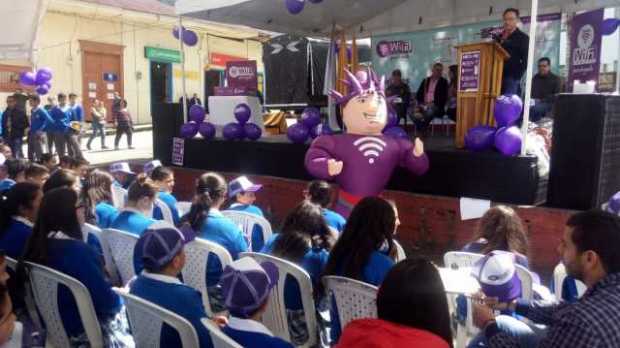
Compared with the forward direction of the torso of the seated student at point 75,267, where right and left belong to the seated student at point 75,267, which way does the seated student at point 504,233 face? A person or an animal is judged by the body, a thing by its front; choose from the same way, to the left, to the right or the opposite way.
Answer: the same way

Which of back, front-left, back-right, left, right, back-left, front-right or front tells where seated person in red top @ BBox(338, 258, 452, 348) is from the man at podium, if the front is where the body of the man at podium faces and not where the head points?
front-left

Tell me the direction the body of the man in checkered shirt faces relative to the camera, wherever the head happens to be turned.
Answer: to the viewer's left

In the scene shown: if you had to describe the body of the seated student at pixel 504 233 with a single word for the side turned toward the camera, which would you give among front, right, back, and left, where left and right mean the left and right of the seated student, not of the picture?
back

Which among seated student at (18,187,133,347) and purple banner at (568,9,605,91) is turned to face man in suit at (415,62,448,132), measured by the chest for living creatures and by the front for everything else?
the seated student

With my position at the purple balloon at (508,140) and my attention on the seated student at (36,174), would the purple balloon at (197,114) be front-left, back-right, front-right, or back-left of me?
front-right

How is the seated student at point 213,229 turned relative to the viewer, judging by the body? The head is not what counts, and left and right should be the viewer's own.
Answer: facing away from the viewer and to the right of the viewer

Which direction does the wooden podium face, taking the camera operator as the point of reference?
facing the viewer and to the left of the viewer

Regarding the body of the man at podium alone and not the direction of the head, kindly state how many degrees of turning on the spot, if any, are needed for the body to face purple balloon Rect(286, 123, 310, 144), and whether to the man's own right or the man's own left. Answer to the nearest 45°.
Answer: approximately 45° to the man's own right

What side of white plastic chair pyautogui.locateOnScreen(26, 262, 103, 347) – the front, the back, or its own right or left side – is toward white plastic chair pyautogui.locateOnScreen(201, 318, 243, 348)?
right

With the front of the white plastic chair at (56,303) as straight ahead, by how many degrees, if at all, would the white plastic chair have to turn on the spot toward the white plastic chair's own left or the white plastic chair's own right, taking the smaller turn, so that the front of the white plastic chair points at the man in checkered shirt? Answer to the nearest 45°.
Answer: approximately 90° to the white plastic chair's own right

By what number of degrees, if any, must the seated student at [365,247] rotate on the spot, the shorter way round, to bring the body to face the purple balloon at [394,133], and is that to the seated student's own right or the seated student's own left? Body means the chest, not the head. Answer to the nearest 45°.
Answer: approximately 45° to the seated student's own left

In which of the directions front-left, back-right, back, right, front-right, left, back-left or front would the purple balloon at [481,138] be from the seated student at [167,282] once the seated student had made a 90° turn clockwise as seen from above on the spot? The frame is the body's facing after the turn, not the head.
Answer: left

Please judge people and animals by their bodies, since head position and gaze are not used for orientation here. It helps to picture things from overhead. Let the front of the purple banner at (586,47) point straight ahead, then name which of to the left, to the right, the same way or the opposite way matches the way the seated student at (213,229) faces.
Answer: the opposite way

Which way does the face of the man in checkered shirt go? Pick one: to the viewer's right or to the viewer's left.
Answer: to the viewer's left

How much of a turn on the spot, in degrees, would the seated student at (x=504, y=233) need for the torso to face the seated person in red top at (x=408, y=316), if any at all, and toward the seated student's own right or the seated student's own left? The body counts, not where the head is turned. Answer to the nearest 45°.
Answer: approximately 180°

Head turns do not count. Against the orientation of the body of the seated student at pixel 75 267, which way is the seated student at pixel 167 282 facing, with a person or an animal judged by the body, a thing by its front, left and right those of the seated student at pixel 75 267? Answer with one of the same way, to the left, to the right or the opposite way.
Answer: the same way

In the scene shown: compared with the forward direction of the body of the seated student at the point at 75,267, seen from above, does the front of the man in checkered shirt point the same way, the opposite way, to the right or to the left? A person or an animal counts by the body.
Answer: to the left

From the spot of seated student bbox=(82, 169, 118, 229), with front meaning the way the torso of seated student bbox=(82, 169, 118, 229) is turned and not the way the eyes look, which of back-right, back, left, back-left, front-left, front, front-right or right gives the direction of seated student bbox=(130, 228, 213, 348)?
back-right

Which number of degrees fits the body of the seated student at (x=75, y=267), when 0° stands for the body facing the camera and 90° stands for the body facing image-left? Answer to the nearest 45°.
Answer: approximately 225°

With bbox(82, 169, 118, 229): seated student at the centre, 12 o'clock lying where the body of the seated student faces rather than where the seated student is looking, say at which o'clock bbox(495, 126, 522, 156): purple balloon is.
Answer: The purple balloon is roughly at 2 o'clock from the seated student.

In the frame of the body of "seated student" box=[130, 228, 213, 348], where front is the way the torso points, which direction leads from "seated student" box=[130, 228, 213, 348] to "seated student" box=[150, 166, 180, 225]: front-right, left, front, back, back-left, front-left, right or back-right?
front-left

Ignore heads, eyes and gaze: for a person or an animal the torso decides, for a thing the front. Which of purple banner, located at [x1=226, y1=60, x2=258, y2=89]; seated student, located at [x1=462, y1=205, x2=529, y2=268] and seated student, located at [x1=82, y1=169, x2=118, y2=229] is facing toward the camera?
the purple banner
